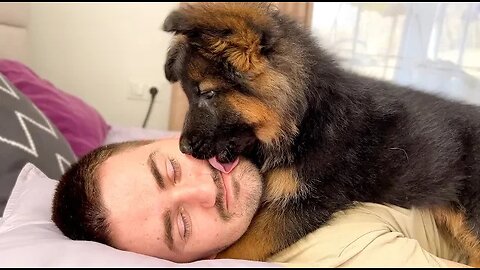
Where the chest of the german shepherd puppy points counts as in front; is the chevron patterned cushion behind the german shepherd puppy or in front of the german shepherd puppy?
in front

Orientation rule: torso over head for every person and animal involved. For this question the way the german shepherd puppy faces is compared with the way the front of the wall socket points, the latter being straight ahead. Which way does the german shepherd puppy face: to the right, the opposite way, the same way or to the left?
to the right

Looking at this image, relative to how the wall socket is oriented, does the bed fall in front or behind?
in front

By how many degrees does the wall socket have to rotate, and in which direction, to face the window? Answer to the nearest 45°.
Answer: approximately 90° to its left

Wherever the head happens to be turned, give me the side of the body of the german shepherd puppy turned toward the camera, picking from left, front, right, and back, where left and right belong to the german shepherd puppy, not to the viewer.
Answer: left

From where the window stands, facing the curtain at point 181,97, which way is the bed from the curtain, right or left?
left

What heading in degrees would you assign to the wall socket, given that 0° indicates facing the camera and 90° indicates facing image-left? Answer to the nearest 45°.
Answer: approximately 0°

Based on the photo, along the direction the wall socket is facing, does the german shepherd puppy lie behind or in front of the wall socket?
in front

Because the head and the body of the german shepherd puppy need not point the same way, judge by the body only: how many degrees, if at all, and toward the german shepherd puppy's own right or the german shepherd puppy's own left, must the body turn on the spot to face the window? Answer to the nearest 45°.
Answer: approximately 90° to the german shepherd puppy's own right

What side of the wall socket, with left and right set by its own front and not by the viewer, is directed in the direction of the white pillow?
front

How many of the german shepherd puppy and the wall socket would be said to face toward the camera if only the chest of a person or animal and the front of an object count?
1
